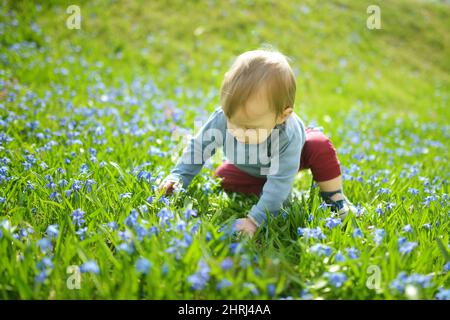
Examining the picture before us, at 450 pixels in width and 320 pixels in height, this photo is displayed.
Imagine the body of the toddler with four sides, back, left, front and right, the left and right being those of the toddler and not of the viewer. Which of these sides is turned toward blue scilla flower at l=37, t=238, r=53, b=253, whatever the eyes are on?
front

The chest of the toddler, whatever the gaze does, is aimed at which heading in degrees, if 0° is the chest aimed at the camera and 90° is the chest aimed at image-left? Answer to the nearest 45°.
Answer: approximately 45°

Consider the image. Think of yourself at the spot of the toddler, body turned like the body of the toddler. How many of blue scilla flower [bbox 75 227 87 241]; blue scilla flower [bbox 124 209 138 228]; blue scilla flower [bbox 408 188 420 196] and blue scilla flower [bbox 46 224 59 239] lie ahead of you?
3

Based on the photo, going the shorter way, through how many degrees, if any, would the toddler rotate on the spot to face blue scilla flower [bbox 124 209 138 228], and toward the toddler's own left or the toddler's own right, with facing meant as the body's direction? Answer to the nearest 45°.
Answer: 0° — they already face it

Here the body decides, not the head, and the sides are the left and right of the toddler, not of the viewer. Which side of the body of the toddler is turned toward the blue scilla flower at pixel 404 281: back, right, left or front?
left

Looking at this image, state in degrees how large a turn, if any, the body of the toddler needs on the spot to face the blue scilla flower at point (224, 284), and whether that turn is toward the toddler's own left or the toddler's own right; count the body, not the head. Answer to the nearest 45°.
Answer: approximately 45° to the toddler's own left

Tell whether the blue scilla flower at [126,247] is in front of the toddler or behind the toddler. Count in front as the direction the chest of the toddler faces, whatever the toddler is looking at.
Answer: in front

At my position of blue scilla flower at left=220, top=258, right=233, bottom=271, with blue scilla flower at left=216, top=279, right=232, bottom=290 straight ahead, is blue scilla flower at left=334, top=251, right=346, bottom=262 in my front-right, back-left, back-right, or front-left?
back-left

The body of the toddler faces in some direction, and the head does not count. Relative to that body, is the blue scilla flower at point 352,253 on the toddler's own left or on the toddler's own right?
on the toddler's own left

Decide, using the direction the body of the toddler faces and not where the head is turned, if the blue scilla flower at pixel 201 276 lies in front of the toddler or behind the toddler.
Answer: in front

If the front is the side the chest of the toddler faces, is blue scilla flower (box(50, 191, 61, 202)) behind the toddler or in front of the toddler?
in front

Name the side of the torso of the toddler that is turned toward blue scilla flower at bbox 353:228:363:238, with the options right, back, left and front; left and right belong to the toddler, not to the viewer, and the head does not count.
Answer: left
